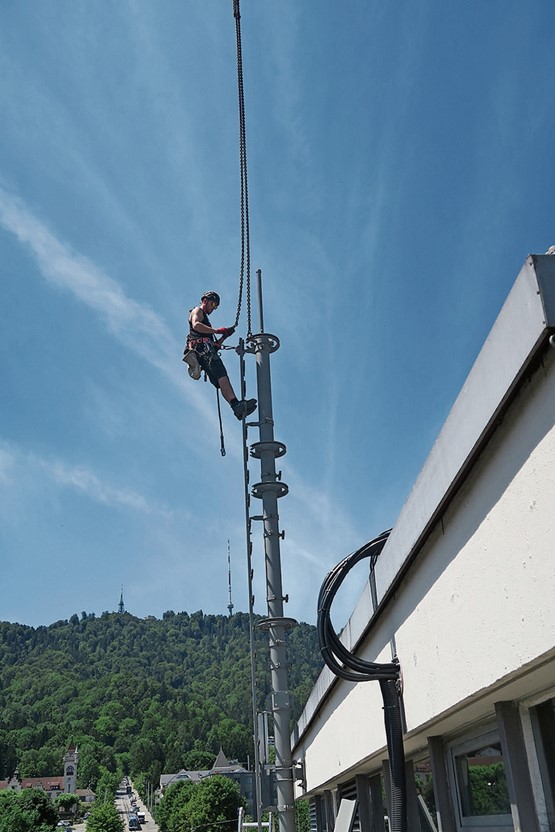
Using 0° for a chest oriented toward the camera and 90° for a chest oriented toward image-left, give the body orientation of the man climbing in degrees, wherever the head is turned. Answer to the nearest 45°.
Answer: approximately 270°
